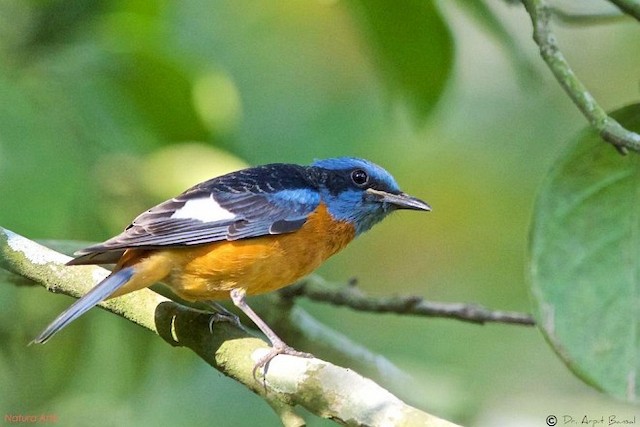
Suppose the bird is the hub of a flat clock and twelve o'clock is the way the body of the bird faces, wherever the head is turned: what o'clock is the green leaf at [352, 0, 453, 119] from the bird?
The green leaf is roughly at 12 o'clock from the bird.

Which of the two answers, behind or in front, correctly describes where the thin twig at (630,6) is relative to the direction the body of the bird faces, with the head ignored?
in front

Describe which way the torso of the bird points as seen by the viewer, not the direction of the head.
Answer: to the viewer's right

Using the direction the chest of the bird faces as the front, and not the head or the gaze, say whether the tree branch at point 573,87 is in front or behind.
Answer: in front
